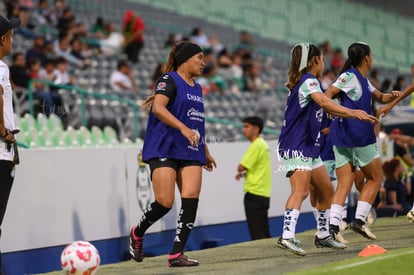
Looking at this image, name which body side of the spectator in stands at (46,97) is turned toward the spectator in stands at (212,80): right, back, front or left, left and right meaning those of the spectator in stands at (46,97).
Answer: left

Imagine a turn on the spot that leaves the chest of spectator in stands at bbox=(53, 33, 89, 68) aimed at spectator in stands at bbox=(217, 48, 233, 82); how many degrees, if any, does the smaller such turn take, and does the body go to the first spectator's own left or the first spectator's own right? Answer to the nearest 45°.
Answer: approximately 90° to the first spectator's own left

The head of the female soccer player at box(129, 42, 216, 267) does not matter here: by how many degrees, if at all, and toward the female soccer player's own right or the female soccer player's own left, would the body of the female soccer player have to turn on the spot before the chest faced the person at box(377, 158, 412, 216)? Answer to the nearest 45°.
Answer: approximately 90° to the female soccer player's own left

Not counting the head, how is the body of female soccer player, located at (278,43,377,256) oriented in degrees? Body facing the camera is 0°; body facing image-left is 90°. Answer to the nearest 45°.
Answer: approximately 270°

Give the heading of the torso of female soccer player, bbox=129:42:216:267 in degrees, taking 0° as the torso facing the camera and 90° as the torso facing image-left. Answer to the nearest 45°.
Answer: approximately 315°

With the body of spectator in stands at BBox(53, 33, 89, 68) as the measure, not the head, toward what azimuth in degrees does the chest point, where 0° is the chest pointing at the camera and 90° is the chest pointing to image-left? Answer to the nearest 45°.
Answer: approximately 315°

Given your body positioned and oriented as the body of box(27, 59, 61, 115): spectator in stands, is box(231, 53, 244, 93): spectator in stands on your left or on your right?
on your left

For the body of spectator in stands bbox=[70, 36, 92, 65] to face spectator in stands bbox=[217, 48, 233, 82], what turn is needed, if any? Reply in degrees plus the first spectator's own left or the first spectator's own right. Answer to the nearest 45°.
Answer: approximately 90° to the first spectator's own left

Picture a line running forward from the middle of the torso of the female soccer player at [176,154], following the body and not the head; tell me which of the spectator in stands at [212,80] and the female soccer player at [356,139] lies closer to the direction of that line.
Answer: the female soccer player

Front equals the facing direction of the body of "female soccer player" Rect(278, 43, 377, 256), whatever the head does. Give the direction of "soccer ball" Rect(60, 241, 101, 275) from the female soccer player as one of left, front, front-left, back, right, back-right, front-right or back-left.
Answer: back-right

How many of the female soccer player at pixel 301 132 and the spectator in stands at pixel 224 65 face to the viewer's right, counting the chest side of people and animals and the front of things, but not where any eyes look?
1

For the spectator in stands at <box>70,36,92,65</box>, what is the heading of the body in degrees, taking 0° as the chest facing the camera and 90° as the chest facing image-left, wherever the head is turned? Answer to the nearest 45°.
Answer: approximately 315°

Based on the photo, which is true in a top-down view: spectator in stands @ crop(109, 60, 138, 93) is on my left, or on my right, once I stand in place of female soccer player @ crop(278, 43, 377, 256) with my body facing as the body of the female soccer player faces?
on my left

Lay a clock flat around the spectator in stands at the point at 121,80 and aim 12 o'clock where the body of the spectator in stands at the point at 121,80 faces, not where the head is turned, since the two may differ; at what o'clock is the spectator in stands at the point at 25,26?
the spectator in stands at the point at 25,26 is roughly at 5 o'clock from the spectator in stands at the point at 121,80.

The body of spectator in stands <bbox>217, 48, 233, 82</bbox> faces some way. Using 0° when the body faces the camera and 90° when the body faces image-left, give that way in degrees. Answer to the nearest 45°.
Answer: approximately 0°

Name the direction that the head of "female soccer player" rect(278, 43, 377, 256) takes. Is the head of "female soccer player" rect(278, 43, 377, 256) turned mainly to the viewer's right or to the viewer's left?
to the viewer's right
